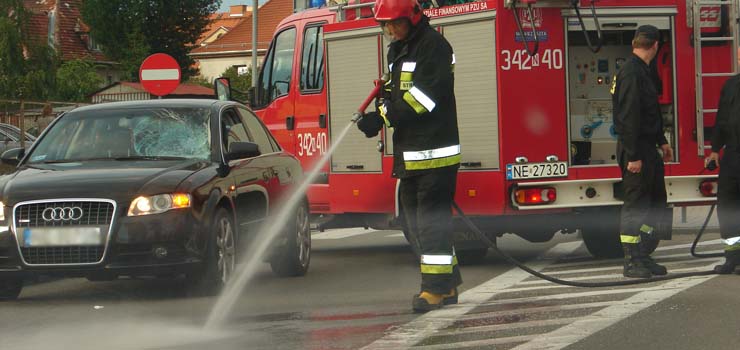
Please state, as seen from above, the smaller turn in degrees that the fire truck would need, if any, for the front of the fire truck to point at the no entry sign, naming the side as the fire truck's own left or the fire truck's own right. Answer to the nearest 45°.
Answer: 0° — it already faces it

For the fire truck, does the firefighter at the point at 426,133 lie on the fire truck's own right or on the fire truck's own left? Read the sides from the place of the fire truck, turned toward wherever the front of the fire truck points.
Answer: on the fire truck's own left

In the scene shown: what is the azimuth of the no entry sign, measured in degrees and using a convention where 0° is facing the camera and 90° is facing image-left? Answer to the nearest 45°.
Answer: approximately 0°

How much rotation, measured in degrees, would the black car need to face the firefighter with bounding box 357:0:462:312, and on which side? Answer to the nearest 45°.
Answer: approximately 90° to its left

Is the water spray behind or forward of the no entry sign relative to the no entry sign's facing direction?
forward

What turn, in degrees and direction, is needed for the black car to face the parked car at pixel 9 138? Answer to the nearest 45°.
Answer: approximately 135° to its right

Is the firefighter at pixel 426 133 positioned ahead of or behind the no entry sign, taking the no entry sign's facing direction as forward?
ahead

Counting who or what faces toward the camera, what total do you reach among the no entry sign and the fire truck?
1

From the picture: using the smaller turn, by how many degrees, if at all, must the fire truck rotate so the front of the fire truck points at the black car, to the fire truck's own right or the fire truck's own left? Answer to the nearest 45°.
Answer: approximately 90° to the fire truck's own left

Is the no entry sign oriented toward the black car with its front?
yes
